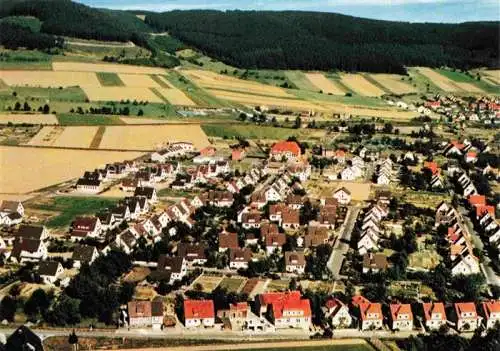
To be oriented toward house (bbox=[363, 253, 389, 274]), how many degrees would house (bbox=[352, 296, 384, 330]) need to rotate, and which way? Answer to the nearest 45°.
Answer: approximately 180°

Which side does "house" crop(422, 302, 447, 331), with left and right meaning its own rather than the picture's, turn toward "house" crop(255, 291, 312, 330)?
right

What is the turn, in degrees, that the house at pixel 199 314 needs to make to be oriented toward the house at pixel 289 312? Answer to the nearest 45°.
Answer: approximately 90° to its left

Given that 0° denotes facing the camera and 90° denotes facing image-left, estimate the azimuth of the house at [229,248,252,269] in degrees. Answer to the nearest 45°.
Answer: approximately 0°

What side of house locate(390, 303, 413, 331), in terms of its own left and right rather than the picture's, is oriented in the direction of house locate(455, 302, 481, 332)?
left

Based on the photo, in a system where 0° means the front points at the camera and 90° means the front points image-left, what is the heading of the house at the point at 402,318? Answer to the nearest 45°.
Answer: approximately 0°

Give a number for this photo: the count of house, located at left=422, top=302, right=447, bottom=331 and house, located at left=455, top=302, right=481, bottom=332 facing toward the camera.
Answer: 2

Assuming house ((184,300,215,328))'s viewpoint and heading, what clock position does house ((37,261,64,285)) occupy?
house ((37,261,64,285)) is roughly at 4 o'clock from house ((184,300,215,328)).

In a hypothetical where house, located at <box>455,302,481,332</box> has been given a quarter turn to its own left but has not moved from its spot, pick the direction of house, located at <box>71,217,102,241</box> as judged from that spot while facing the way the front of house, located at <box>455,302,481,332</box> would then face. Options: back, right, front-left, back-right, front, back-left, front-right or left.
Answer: back
